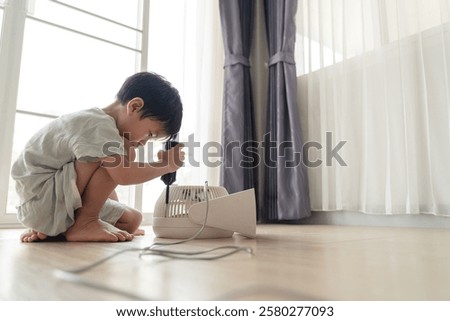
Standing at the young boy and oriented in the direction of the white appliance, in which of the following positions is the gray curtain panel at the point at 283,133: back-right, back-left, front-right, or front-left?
front-left

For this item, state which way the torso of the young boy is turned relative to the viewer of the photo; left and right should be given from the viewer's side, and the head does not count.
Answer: facing to the right of the viewer

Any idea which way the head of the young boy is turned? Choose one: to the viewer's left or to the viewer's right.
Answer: to the viewer's right

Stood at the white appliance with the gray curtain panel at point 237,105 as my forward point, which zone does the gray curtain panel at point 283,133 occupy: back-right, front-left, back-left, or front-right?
front-right

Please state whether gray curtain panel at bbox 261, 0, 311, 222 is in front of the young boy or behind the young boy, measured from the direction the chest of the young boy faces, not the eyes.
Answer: in front

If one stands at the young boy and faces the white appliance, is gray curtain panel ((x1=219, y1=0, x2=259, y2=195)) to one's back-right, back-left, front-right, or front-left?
front-left

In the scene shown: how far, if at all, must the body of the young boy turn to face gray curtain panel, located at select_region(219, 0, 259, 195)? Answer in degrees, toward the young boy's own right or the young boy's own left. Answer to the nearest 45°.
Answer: approximately 45° to the young boy's own left
